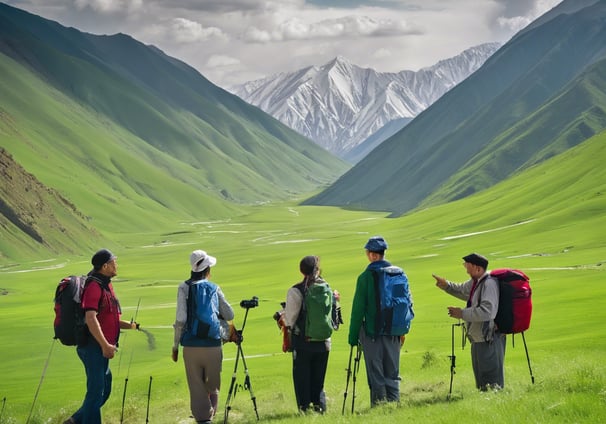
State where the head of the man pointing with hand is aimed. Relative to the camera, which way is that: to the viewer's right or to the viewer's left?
to the viewer's left

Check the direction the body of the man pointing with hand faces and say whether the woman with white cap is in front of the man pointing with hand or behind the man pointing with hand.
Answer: in front

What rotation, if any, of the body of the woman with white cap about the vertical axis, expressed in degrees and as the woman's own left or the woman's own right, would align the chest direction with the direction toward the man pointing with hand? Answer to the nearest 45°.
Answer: approximately 90° to the woman's own right

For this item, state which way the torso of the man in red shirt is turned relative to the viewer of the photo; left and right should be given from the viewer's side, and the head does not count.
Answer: facing to the right of the viewer

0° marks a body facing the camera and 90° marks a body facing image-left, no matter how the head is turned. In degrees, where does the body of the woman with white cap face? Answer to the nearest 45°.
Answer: approximately 180°

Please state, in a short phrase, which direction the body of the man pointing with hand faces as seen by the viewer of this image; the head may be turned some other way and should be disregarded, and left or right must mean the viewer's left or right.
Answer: facing to the left of the viewer

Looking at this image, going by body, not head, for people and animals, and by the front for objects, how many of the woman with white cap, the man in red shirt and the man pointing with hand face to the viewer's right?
1

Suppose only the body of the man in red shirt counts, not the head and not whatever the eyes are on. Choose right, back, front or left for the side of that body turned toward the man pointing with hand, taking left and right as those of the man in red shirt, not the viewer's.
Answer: front

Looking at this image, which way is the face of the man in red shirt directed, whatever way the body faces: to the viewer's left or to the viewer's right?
to the viewer's right

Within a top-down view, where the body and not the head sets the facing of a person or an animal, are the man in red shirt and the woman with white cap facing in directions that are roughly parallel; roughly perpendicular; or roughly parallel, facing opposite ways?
roughly perpendicular

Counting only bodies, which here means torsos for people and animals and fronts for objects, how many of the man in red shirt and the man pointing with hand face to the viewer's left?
1

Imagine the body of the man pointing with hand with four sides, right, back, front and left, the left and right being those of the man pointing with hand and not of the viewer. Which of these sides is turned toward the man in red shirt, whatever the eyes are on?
front

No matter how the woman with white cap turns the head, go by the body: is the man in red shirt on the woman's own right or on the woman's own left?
on the woman's own left
